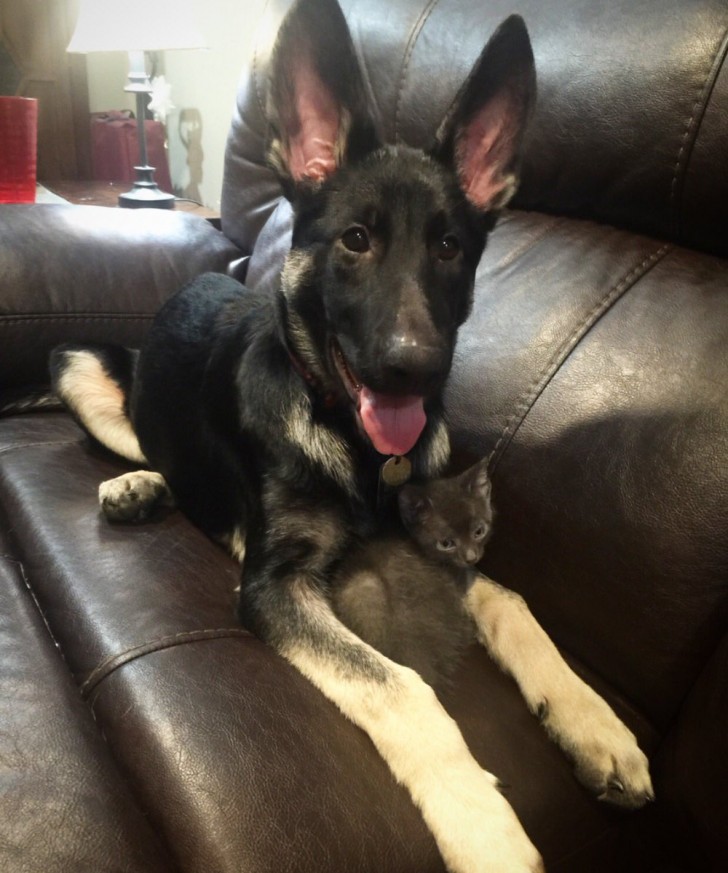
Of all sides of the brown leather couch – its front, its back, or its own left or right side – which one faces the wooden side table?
right

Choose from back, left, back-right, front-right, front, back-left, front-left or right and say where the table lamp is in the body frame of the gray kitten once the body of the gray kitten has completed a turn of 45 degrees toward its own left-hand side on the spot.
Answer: back-left

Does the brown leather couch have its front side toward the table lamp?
no

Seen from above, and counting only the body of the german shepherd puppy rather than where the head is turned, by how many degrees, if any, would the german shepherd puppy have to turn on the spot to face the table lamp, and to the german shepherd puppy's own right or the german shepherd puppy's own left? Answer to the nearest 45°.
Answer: approximately 180°

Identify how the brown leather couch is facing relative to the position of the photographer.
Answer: facing the viewer and to the left of the viewer

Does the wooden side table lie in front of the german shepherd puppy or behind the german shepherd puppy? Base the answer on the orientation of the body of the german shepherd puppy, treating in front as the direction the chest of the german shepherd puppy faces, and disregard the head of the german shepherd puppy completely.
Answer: behind

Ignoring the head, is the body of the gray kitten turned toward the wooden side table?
no

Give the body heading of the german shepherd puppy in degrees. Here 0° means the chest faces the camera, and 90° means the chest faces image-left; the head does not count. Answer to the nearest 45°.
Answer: approximately 315°
